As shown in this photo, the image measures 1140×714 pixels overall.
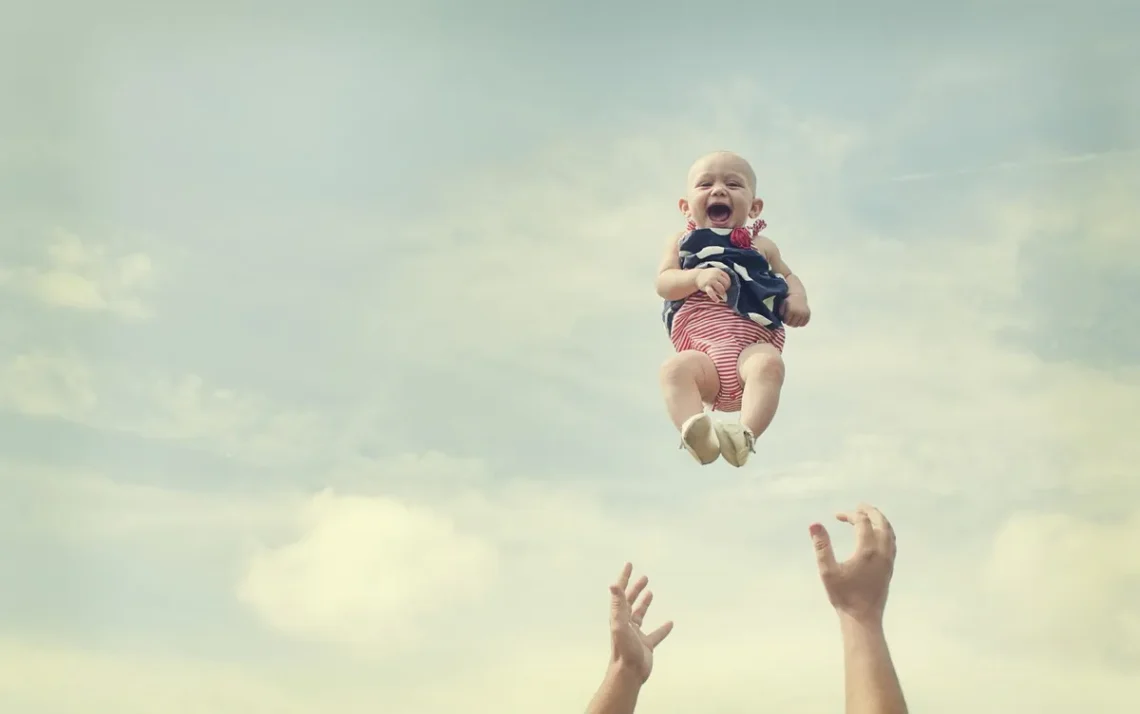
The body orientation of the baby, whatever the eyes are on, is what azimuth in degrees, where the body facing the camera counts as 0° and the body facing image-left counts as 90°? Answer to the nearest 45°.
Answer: approximately 0°

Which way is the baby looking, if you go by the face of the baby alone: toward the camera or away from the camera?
toward the camera
